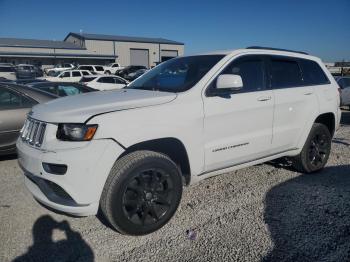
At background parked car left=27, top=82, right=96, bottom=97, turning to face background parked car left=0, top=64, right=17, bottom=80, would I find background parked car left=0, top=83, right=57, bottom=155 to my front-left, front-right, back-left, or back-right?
back-left

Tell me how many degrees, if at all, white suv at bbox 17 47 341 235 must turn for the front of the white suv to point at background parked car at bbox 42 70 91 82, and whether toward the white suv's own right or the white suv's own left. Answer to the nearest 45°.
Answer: approximately 135° to the white suv's own right

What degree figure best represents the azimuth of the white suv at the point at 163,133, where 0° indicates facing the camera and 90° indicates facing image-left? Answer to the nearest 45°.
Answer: approximately 45°

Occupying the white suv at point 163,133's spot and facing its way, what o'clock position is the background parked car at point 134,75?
The background parked car is roughly at 4 o'clock from the white suv.

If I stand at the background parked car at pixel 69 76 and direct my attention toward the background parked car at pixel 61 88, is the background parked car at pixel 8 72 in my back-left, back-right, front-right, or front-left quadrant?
back-right
